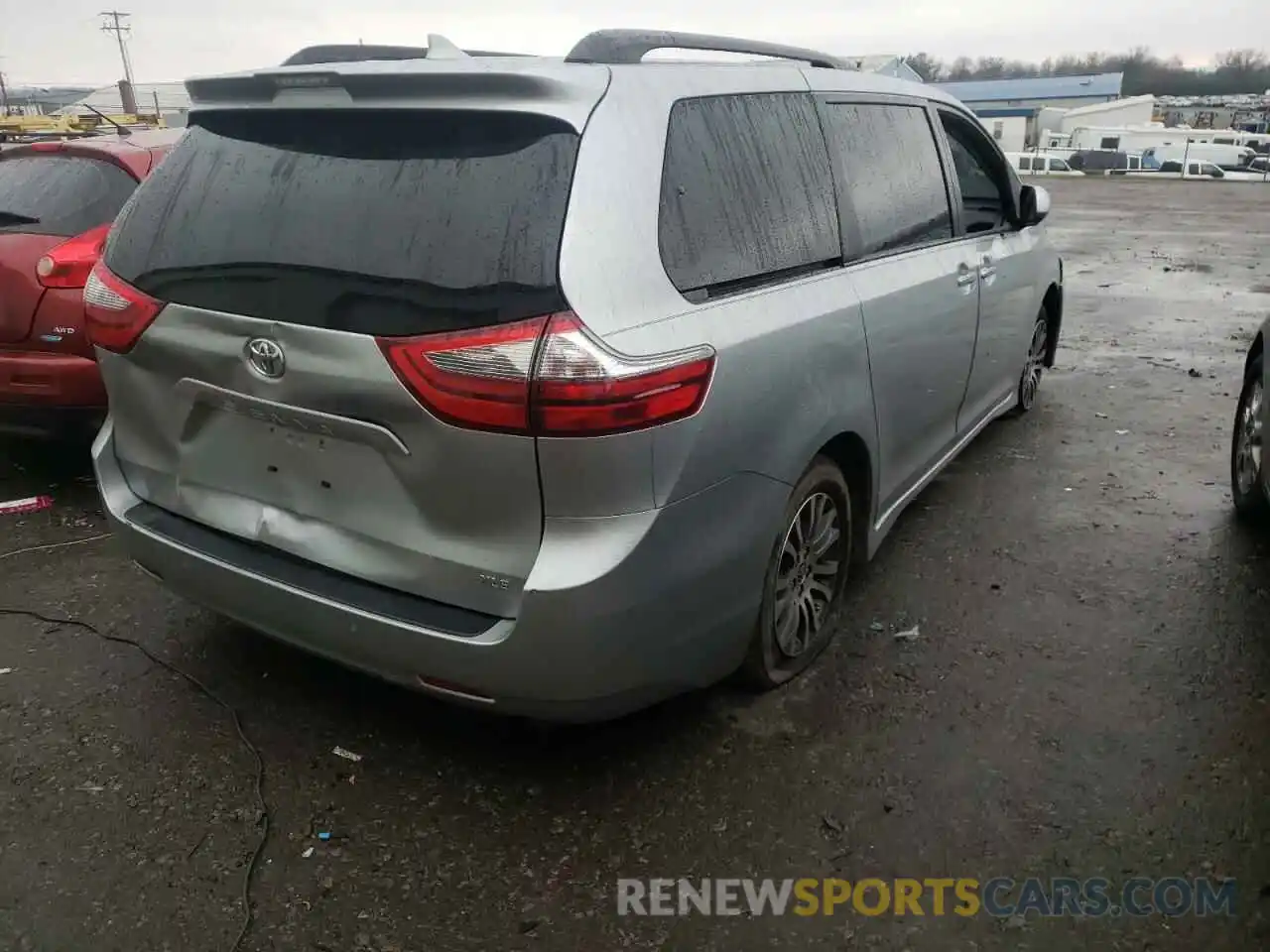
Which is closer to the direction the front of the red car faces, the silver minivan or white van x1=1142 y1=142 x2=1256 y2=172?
the white van

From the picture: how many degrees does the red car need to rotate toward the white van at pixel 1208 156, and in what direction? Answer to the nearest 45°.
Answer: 0° — it already faces it

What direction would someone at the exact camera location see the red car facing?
facing away from the viewer and to the right of the viewer

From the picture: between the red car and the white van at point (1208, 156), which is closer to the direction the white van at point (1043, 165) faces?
the white van

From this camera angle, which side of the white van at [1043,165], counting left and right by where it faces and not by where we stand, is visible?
right

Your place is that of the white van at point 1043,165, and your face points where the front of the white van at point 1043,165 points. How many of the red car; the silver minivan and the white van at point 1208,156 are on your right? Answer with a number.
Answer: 2

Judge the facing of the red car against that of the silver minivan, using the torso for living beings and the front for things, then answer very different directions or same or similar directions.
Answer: same or similar directions

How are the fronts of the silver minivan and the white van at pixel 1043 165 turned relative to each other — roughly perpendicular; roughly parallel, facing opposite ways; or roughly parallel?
roughly perpendicular

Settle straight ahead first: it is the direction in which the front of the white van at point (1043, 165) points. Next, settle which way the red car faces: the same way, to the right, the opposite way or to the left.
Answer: to the left

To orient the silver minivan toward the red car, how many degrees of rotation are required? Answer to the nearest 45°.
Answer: approximately 90° to its left

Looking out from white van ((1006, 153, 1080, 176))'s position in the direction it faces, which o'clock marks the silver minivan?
The silver minivan is roughly at 3 o'clock from the white van.

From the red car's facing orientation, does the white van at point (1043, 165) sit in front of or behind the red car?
in front

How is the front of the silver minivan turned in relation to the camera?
facing away from the viewer and to the right of the viewer

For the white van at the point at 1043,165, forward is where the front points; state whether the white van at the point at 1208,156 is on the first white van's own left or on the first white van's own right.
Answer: on the first white van's own left

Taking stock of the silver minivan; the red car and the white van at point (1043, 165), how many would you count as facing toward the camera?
0

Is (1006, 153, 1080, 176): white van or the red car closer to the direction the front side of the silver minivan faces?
the white van

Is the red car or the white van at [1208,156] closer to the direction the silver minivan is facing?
the white van

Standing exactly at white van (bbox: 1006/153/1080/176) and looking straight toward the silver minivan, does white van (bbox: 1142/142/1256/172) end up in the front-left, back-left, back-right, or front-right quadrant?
back-left
